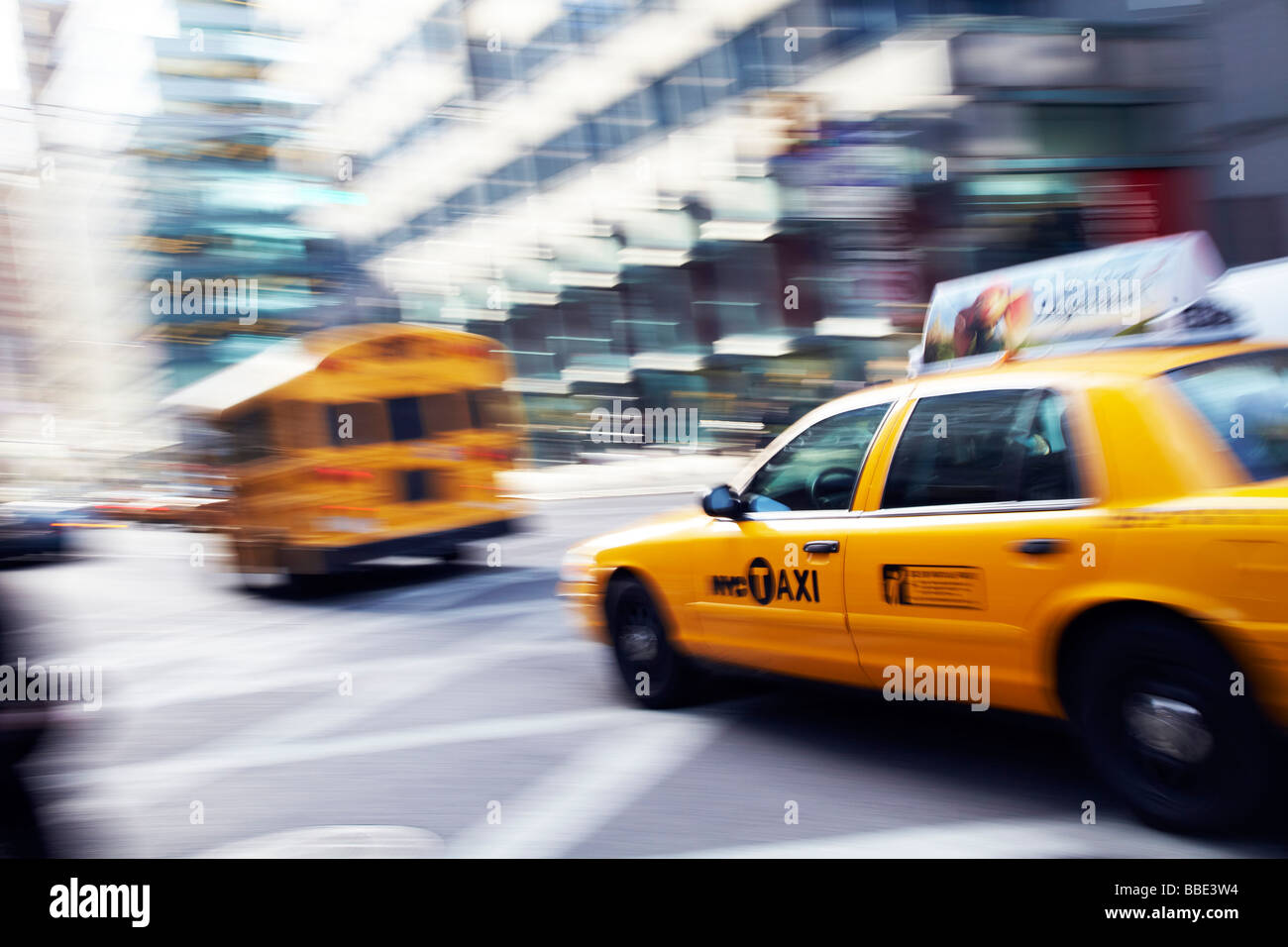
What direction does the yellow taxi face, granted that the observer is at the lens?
facing away from the viewer and to the left of the viewer

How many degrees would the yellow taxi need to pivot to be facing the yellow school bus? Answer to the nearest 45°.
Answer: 0° — it already faces it

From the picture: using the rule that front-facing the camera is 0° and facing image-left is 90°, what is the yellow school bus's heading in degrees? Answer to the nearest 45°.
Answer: approximately 135°

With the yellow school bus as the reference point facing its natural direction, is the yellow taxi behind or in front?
behind
